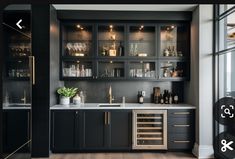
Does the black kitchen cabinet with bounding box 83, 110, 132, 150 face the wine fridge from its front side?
no

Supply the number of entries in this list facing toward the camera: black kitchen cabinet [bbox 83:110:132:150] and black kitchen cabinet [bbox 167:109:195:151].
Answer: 2

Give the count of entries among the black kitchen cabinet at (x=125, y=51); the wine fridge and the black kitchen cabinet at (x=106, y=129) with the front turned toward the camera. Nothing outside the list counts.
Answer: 3

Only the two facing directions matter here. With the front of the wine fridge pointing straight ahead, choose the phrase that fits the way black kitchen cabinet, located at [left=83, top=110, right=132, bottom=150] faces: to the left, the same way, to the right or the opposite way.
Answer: the same way

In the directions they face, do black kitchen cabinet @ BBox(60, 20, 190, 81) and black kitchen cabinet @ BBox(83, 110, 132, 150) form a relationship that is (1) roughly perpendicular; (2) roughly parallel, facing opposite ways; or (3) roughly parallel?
roughly parallel

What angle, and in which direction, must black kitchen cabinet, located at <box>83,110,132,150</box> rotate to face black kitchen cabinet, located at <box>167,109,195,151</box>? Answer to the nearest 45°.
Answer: approximately 90° to its left

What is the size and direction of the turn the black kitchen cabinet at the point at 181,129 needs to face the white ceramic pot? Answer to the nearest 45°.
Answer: approximately 90° to its right

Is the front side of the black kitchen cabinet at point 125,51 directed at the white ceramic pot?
no

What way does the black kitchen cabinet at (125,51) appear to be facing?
toward the camera

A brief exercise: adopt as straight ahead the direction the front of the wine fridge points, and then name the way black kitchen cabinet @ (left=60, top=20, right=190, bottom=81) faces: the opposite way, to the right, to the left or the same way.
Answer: the same way

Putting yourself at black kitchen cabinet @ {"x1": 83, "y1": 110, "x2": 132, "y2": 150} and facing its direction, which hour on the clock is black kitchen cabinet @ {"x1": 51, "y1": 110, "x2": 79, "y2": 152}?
black kitchen cabinet @ {"x1": 51, "y1": 110, "x2": 79, "y2": 152} is roughly at 3 o'clock from black kitchen cabinet @ {"x1": 83, "y1": 110, "x2": 132, "y2": 150}.

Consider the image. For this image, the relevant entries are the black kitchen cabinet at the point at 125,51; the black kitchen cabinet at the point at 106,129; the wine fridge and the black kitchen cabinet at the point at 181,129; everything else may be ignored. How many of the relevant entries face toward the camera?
4

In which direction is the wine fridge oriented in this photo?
toward the camera

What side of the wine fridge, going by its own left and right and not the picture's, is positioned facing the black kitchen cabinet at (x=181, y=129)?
left
